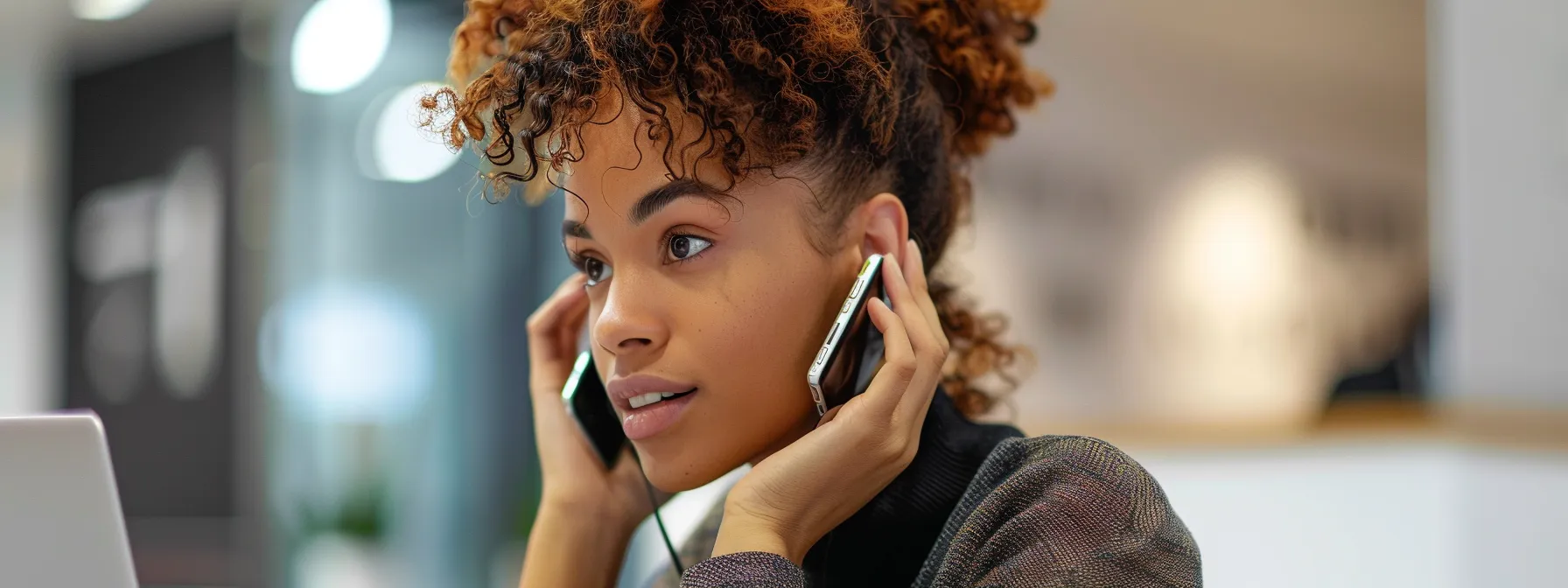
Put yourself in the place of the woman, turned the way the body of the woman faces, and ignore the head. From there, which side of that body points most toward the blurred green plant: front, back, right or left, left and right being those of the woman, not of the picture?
right

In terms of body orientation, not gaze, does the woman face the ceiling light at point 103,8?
no

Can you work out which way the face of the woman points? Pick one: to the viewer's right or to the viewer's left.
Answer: to the viewer's left

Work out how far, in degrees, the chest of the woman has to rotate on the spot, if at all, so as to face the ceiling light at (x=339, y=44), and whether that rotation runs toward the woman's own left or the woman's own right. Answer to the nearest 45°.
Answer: approximately 90° to the woman's own right

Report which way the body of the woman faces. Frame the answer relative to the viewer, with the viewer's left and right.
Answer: facing the viewer and to the left of the viewer

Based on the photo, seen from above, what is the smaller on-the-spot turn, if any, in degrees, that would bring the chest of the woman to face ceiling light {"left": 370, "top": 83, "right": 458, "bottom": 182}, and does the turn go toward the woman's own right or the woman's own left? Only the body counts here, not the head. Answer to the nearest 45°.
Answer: approximately 90° to the woman's own right

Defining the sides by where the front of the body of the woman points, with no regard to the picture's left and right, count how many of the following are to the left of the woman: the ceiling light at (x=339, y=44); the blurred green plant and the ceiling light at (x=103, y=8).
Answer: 0
